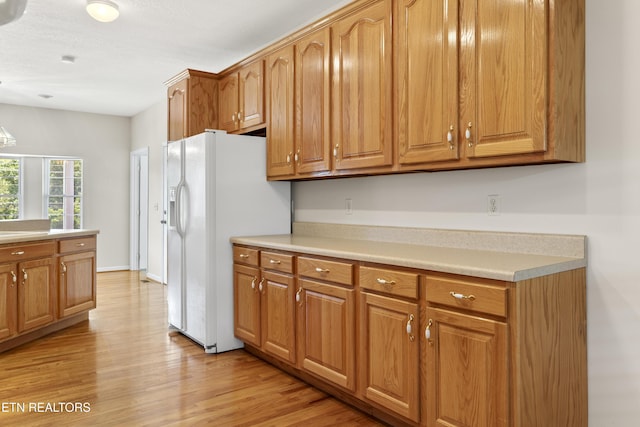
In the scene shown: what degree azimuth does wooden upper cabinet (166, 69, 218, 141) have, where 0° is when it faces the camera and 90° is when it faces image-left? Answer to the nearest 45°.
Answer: approximately 45°

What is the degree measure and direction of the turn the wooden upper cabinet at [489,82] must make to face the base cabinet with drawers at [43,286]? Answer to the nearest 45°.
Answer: approximately 45° to its right

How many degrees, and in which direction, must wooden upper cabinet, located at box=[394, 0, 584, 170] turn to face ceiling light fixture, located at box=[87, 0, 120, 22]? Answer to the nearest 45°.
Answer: approximately 45° to its right

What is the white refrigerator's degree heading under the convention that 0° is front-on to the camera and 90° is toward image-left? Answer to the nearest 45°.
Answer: approximately 45°

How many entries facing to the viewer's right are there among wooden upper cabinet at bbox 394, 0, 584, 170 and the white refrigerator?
0

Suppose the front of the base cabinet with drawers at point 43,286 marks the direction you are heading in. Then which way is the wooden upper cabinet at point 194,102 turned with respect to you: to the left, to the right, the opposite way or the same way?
to the right

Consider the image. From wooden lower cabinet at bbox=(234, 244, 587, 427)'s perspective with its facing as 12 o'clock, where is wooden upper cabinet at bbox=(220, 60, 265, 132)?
The wooden upper cabinet is roughly at 3 o'clock from the wooden lower cabinet.

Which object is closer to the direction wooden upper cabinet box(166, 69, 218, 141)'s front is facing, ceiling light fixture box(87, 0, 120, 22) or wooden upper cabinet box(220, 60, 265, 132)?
the ceiling light fixture
